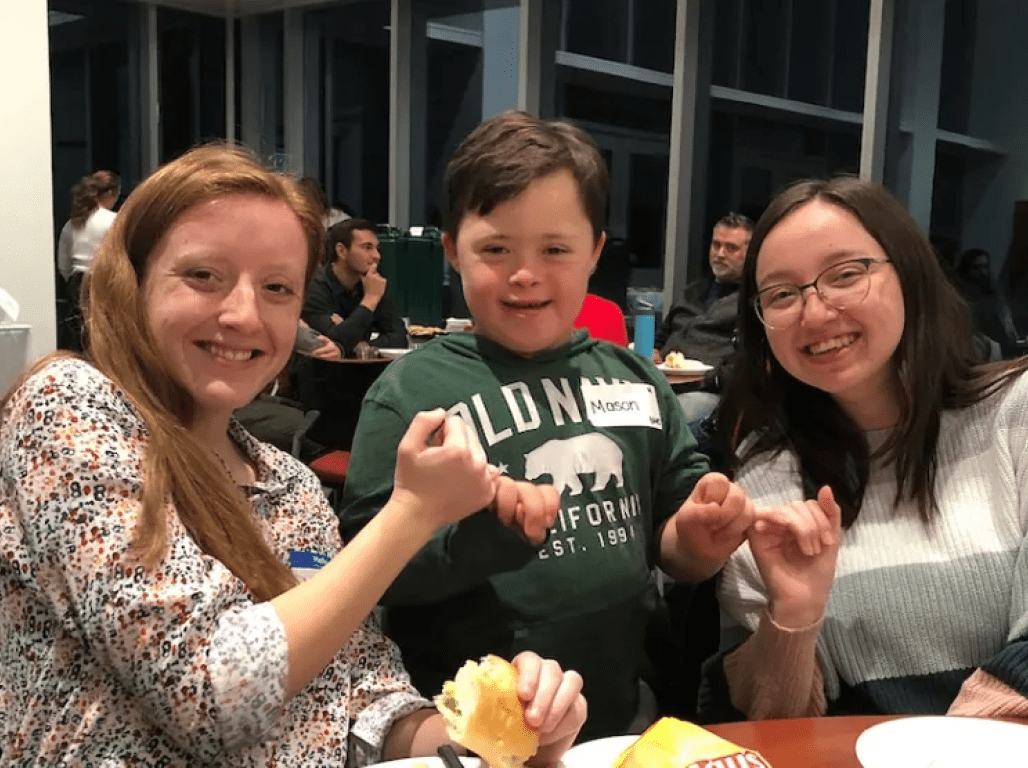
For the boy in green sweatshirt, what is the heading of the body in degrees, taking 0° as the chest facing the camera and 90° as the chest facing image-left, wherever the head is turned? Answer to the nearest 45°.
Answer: approximately 0°

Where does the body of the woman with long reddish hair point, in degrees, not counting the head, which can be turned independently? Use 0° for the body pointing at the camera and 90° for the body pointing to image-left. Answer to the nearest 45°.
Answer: approximately 315°

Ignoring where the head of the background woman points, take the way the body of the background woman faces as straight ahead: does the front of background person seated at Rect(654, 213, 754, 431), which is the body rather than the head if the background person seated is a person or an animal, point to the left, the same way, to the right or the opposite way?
the opposite way

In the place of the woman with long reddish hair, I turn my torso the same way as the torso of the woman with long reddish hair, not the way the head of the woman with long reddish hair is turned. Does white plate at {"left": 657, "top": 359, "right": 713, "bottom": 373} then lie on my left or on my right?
on my left

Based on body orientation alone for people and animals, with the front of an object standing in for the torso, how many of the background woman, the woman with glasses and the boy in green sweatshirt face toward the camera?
2

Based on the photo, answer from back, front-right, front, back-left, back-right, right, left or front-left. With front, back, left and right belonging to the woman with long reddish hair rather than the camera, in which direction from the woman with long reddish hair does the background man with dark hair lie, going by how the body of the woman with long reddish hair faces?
back-left
